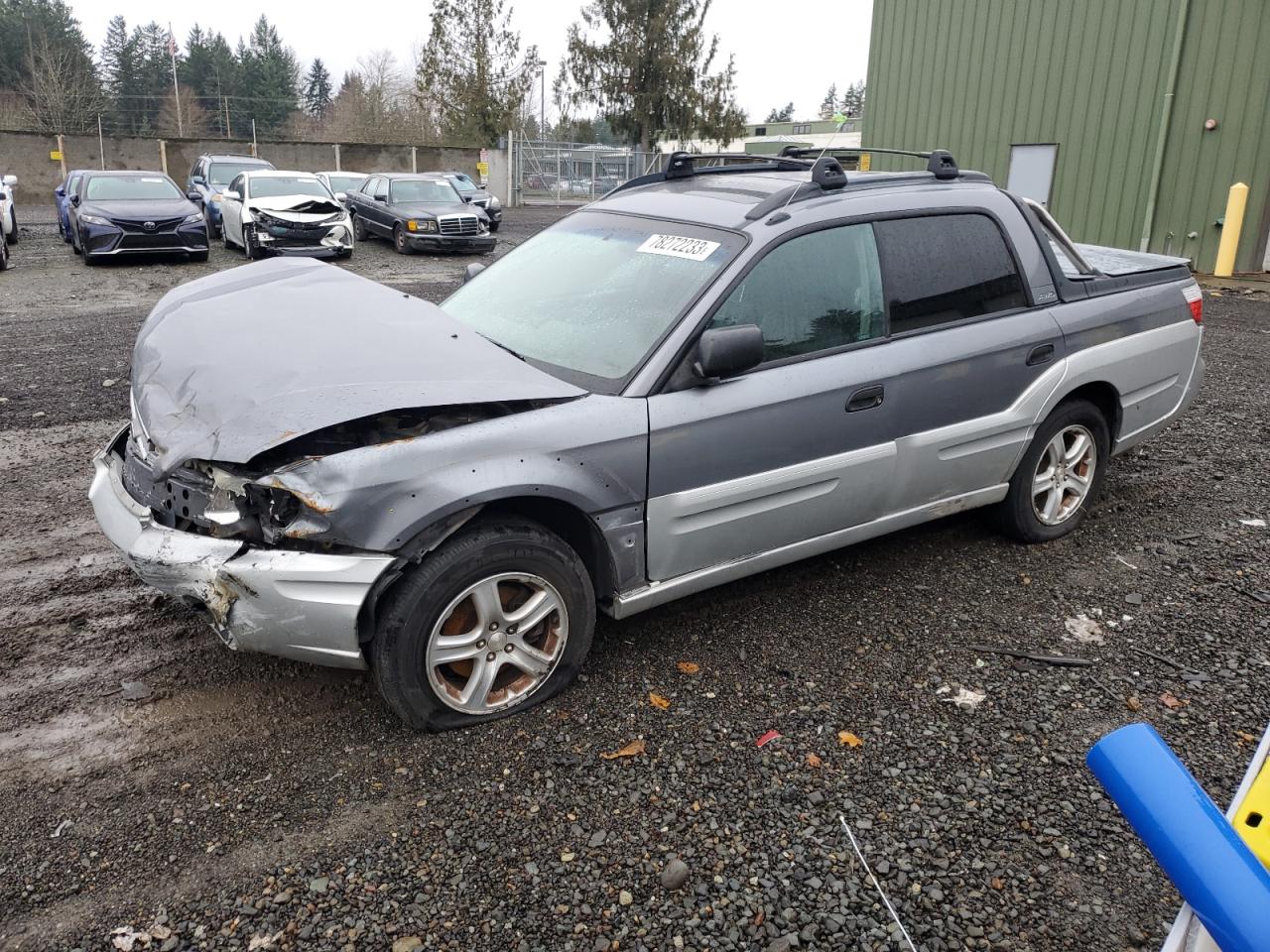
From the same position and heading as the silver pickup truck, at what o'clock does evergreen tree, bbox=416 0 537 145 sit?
The evergreen tree is roughly at 4 o'clock from the silver pickup truck.

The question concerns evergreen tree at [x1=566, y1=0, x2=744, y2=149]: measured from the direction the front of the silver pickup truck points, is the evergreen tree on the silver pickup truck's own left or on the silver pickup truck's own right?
on the silver pickup truck's own right

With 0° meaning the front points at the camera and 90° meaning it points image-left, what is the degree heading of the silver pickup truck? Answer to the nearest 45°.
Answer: approximately 45°

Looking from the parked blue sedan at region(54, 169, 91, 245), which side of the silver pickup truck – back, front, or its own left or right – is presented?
right

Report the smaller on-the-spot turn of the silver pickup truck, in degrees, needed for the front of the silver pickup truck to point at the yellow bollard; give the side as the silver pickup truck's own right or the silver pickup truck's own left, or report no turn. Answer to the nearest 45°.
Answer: approximately 180°

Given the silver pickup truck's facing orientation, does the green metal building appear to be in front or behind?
behind

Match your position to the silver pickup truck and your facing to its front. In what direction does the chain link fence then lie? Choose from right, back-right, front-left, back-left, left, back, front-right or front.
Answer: back-right

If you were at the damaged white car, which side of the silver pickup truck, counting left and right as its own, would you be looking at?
right
